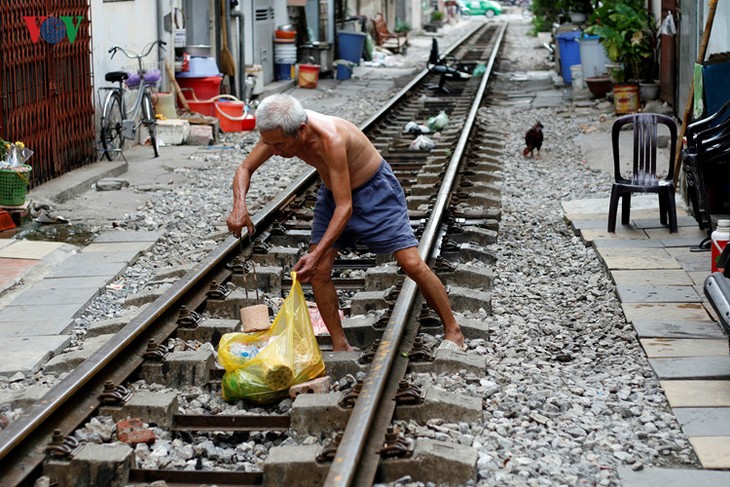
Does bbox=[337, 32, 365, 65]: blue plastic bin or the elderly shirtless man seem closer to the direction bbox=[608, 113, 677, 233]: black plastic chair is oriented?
the elderly shirtless man

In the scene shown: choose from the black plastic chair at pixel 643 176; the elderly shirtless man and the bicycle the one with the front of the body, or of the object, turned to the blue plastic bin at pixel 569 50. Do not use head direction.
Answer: the bicycle

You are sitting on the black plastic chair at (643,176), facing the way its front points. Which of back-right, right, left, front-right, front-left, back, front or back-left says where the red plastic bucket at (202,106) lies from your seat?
back-right

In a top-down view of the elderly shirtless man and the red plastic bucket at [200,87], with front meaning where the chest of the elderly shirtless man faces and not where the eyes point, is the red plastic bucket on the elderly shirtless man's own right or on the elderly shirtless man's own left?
on the elderly shirtless man's own right

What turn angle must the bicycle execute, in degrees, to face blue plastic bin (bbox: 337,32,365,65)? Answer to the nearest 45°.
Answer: approximately 45° to its left

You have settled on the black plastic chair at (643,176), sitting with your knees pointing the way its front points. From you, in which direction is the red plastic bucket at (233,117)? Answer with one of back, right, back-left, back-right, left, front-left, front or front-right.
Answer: back-right

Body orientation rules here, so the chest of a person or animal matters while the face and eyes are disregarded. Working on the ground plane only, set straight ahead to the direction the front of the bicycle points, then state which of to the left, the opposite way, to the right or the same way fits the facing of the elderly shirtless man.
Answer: the opposite way

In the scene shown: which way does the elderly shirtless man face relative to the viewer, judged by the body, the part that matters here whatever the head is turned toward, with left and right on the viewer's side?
facing the viewer and to the left of the viewer

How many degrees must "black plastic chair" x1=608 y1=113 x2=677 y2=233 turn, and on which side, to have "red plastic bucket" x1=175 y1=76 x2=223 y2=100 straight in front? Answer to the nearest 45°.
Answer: approximately 135° to its right

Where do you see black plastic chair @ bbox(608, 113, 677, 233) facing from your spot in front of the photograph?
facing the viewer

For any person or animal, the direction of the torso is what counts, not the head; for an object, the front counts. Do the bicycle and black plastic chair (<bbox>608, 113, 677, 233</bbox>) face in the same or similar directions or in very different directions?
very different directions

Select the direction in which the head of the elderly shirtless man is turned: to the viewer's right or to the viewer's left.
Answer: to the viewer's left

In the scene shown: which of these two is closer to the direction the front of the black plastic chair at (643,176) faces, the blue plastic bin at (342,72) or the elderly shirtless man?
the elderly shirtless man
